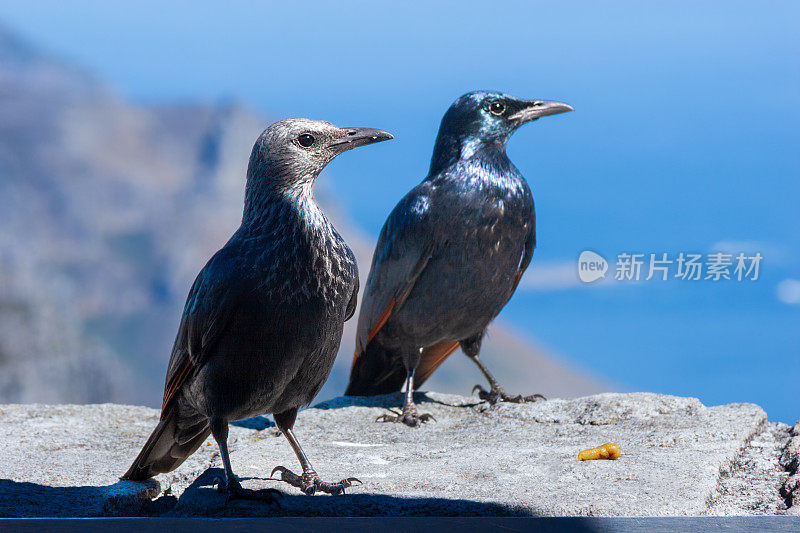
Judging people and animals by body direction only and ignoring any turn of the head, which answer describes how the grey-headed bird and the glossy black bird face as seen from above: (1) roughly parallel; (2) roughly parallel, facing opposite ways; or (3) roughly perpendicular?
roughly parallel

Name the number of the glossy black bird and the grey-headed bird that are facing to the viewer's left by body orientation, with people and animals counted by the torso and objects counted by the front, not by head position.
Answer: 0

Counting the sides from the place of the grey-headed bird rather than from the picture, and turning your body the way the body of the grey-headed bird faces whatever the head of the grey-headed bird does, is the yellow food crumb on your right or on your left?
on your left

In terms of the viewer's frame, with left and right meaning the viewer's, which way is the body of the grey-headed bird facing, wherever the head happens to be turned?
facing the viewer and to the right of the viewer

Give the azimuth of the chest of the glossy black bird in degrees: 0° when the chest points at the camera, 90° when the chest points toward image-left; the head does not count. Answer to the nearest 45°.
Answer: approximately 315°

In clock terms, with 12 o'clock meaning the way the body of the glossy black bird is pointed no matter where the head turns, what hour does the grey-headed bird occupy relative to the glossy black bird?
The grey-headed bird is roughly at 2 o'clock from the glossy black bird.
